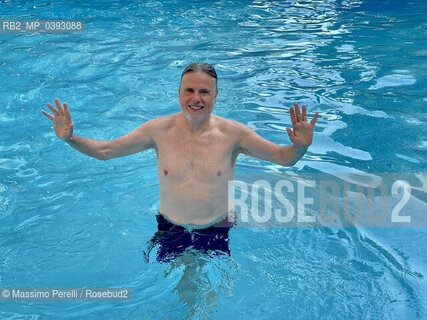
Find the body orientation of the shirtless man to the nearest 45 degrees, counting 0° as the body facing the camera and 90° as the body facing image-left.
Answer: approximately 0°
